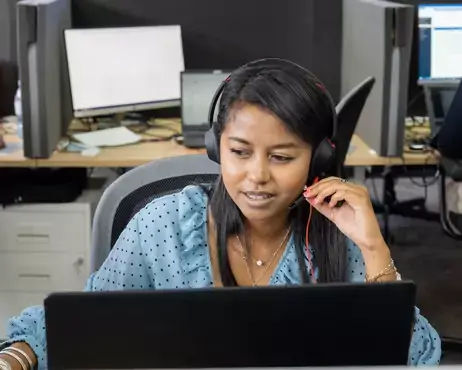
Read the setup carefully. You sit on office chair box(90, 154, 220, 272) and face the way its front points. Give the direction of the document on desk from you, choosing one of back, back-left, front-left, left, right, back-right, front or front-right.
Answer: back

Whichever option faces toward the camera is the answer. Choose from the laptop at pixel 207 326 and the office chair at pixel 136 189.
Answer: the office chair

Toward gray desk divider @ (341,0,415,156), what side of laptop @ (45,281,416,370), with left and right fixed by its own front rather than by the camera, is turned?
front

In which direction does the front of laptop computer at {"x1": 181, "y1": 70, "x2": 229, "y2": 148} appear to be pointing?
toward the camera

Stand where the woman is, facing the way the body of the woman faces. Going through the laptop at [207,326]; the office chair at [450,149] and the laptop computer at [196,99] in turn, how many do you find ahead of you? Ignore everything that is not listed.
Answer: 1

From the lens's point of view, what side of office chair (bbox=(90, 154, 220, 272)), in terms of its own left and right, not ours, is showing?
front

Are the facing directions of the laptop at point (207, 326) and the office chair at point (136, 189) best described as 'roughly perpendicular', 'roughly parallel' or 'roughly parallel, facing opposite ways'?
roughly parallel, facing opposite ways

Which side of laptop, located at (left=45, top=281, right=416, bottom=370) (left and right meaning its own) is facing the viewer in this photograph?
back

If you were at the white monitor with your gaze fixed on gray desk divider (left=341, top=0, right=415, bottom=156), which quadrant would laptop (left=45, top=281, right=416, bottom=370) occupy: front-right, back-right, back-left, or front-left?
front-right

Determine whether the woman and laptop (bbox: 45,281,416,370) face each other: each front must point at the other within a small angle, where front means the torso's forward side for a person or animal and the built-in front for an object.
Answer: yes

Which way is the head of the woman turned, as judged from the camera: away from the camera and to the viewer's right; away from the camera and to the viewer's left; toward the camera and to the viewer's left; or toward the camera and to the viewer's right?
toward the camera and to the viewer's left

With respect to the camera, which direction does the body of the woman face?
toward the camera
